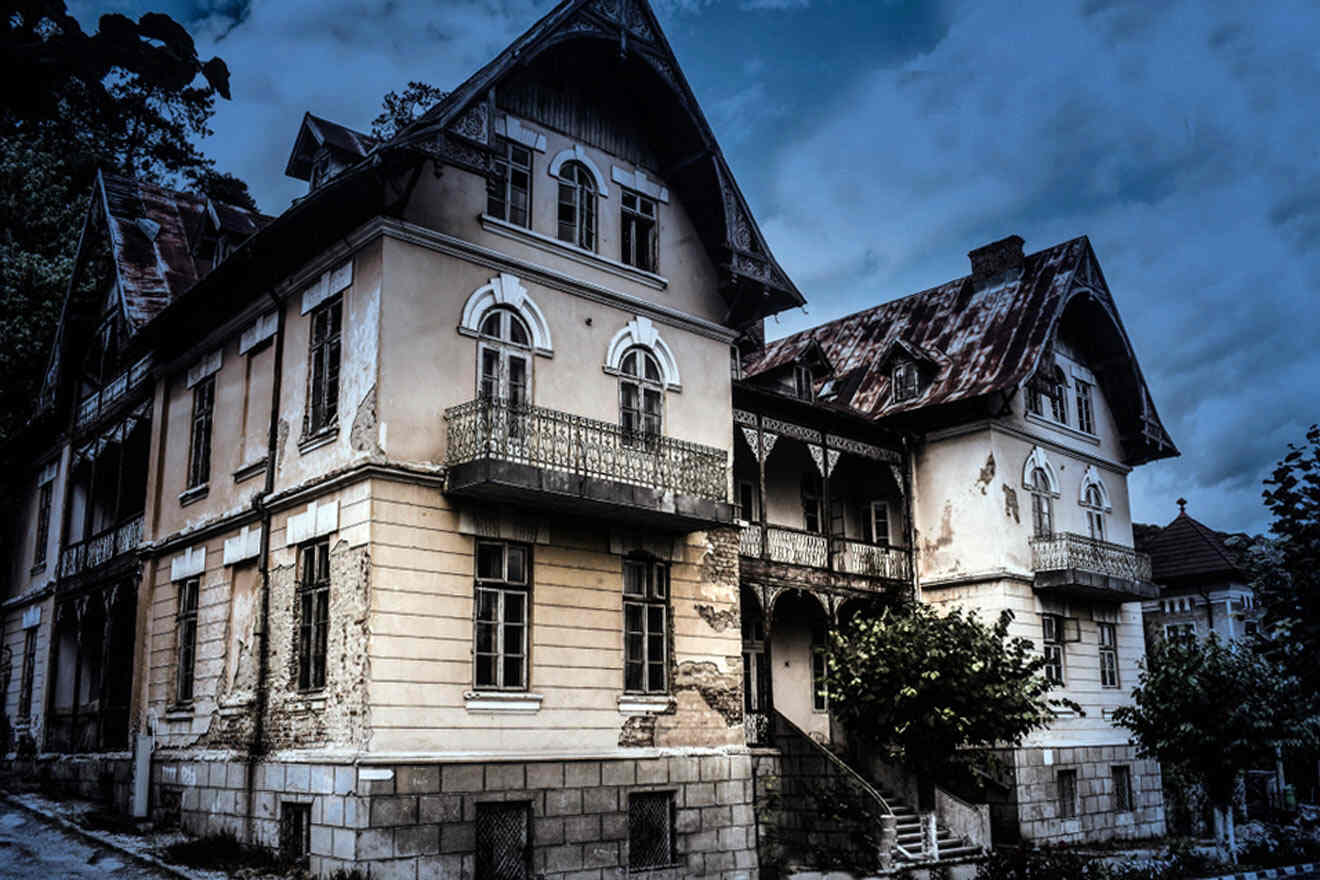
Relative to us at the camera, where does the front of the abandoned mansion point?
facing the viewer and to the right of the viewer

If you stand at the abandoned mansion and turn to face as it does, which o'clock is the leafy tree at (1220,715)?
The leafy tree is roughly at 10 o'clock from the abandoned mansion.

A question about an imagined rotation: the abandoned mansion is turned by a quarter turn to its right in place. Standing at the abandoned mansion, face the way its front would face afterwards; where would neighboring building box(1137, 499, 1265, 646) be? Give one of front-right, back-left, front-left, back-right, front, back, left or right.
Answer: back

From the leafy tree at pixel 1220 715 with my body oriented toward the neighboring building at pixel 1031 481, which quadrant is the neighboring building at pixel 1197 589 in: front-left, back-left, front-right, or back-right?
front-right

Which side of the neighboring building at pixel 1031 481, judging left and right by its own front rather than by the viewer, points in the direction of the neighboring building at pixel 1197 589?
left

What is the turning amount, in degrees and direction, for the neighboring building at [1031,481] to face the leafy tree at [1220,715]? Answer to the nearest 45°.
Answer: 0° — it already faces it

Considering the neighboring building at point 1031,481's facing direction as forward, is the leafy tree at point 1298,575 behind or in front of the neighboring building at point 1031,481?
in front
